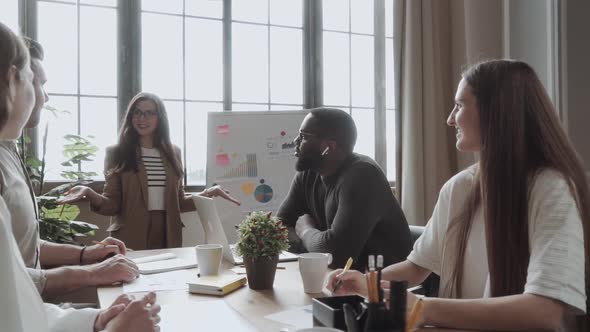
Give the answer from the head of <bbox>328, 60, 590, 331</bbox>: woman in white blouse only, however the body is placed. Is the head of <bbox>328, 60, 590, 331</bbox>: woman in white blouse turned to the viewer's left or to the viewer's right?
to the viewer's left

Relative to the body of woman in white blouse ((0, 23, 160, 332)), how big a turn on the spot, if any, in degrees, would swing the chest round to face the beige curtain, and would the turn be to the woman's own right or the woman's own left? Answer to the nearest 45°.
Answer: approximately 45° to the woman's own left

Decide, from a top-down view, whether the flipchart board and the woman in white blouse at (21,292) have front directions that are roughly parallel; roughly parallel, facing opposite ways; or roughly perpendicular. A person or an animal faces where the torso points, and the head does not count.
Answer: roughly perpendicular

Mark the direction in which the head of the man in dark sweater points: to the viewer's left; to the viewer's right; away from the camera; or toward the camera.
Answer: to the viewer's left

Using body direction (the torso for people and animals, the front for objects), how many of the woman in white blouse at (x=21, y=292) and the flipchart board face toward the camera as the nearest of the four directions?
1

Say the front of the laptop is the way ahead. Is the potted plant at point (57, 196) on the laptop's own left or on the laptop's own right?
on the laptop's own left

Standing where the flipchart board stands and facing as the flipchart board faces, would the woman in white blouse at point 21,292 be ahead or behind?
ahead

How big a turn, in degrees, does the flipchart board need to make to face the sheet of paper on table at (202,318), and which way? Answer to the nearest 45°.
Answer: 0° — it already faces it

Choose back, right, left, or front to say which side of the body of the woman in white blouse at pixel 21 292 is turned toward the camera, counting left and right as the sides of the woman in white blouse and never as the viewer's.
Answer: right

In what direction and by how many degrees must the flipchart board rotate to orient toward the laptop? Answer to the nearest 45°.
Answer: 0° — it already faces it
